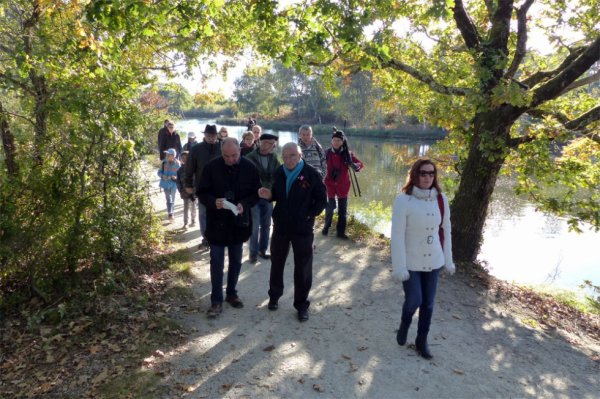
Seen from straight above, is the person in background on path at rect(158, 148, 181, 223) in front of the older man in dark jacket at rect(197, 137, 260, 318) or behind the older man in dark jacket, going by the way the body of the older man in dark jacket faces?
behind

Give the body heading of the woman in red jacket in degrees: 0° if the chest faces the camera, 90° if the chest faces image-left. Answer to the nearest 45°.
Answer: approximately 0°
